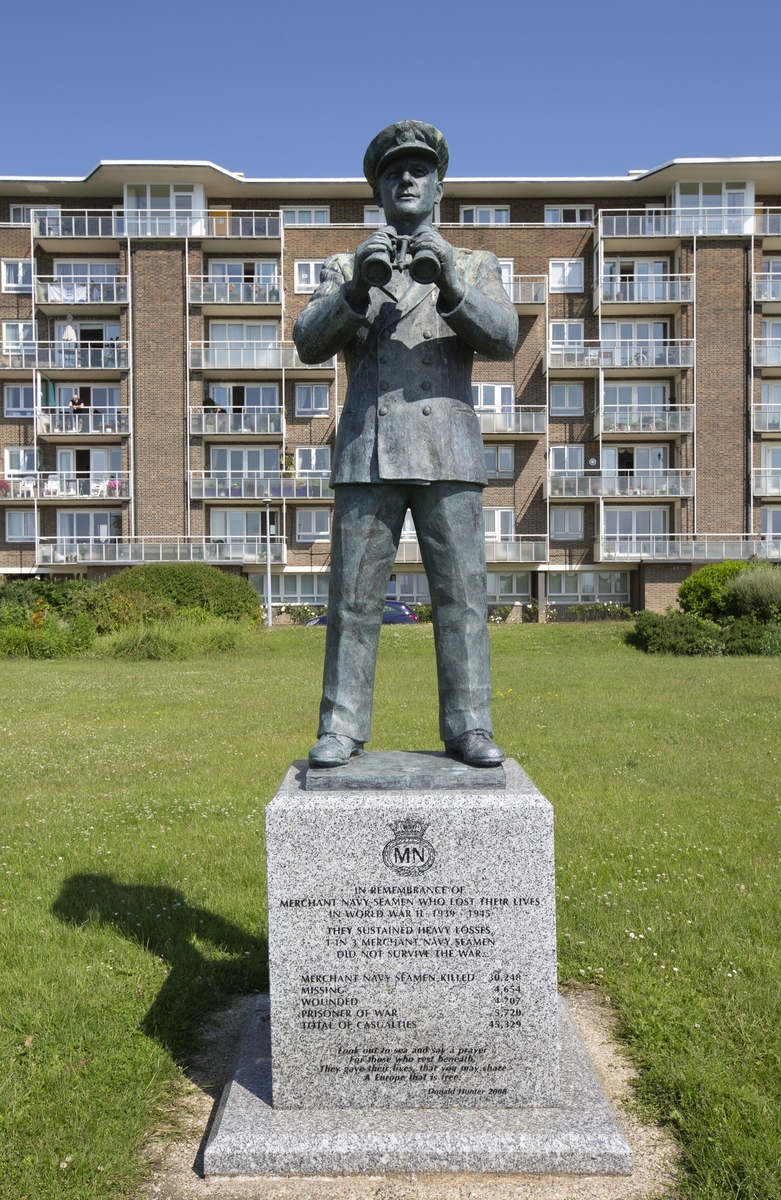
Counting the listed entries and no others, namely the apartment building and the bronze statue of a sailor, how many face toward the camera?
2

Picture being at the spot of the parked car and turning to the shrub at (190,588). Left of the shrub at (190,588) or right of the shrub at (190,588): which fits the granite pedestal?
left

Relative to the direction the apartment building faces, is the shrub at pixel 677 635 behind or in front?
in front

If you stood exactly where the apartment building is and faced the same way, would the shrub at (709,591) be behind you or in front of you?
in front

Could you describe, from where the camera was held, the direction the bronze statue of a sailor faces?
facing the viewer

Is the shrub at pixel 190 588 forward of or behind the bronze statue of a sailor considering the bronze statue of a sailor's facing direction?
behind

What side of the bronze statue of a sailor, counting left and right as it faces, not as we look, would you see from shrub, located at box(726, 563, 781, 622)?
back

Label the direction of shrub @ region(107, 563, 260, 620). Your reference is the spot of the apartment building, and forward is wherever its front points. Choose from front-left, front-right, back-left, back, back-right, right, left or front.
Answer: front

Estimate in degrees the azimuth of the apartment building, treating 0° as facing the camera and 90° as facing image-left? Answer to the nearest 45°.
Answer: approximately 0°

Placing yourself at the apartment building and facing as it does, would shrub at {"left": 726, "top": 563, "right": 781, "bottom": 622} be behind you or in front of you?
in front
